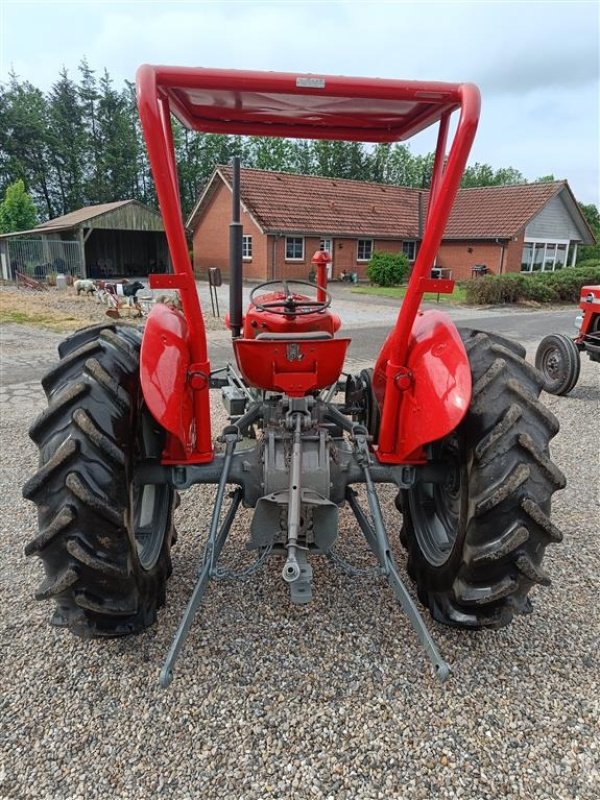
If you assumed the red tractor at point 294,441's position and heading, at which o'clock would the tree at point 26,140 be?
The tree is roughly at 11 o'clock from the red tractor.

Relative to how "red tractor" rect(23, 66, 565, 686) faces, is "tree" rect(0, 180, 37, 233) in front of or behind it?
in front

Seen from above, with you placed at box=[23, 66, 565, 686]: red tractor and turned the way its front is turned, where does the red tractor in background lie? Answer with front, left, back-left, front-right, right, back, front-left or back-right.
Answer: front-right

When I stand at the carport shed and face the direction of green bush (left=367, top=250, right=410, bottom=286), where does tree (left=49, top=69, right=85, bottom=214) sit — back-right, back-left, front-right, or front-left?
back-left

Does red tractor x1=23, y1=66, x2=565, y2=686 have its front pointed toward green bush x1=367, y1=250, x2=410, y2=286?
yes

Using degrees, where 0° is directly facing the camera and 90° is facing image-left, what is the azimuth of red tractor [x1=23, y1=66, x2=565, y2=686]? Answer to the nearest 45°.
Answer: approximately 180°

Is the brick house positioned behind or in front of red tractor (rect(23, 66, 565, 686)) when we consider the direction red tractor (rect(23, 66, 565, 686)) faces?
in front

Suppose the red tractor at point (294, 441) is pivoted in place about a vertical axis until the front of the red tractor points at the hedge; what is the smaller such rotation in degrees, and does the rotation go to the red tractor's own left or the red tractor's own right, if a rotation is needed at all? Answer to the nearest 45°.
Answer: approximately 45° to the red tractor's own right

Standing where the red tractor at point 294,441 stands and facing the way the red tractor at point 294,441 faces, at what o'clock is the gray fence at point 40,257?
The gray fence is roughly at 11 o'clock from the red tractor.

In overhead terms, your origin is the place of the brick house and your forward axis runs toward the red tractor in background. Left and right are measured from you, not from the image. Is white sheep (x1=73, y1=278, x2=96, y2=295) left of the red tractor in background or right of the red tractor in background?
right
